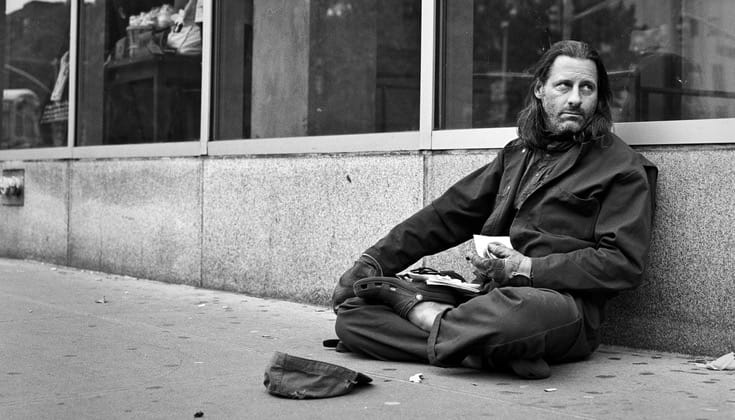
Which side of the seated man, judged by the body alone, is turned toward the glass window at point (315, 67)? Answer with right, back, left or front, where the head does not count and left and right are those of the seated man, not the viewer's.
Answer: right

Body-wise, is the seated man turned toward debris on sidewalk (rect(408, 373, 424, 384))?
yes

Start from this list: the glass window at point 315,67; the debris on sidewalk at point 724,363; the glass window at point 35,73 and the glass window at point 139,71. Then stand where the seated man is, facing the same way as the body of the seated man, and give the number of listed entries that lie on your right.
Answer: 3

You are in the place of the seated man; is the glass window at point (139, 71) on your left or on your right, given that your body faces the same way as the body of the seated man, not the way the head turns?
on your right

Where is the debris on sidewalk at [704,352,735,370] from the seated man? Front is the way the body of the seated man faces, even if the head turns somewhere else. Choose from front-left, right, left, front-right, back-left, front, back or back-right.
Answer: back-left

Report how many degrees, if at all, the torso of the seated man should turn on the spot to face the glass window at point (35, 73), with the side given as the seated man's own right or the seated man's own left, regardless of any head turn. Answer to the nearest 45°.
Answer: approximately 90° to the seated man's own right

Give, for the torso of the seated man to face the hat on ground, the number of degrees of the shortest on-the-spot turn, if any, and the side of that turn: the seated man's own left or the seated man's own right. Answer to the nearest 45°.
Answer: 0° — they already face it

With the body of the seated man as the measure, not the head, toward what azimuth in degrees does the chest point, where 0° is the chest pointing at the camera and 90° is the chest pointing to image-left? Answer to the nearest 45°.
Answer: approximately 45°
